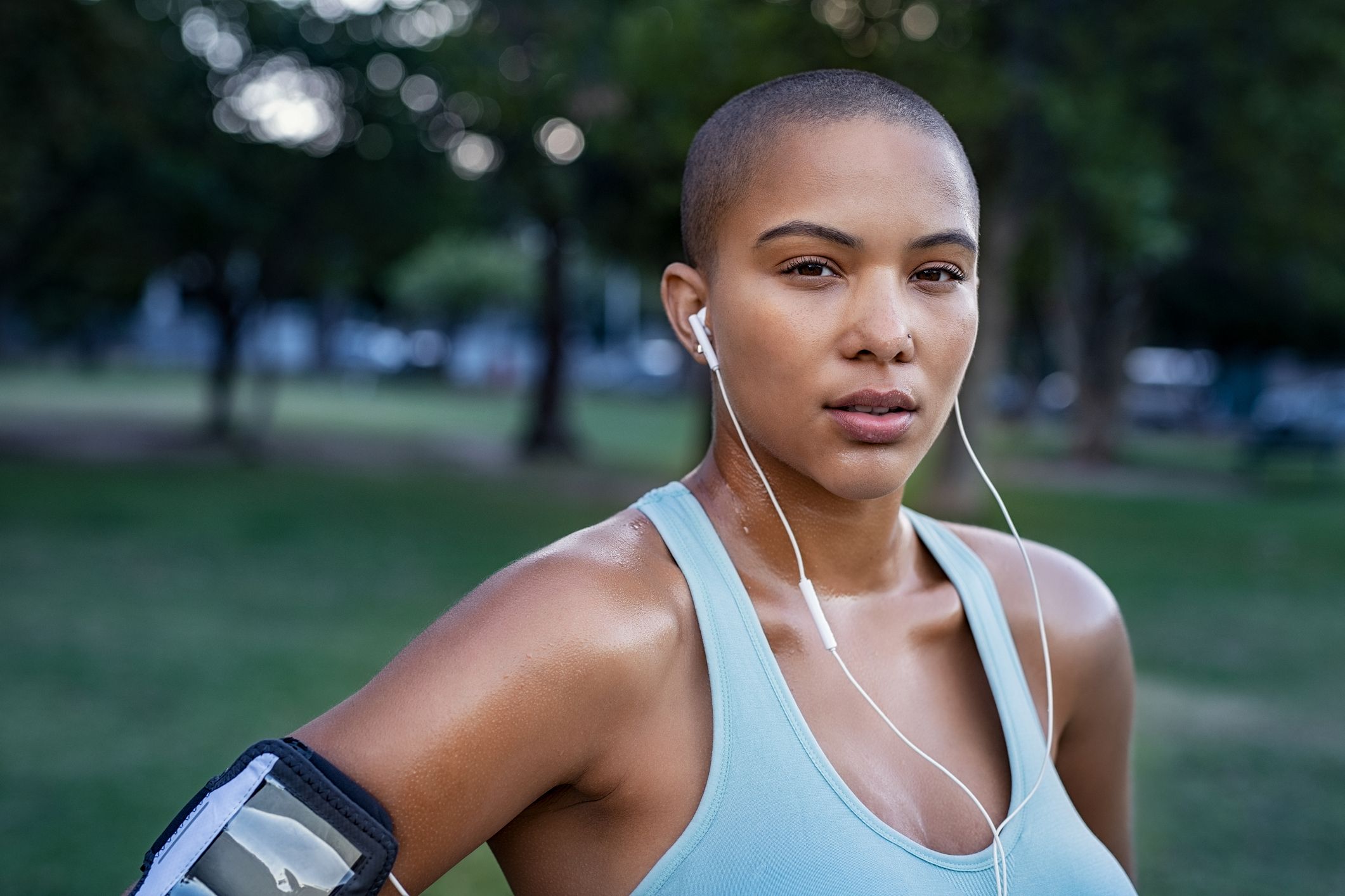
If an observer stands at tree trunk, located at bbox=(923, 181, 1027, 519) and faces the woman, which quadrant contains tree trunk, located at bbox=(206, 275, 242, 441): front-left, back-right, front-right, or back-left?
back-right

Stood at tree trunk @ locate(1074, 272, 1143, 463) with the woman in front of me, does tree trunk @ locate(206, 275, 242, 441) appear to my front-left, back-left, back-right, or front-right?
front-right

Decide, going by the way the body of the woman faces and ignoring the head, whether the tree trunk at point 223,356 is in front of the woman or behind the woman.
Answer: behind

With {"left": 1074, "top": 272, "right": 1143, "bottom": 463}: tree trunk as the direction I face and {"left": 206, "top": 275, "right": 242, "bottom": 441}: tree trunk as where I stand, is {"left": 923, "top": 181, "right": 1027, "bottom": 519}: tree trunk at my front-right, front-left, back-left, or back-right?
front-right

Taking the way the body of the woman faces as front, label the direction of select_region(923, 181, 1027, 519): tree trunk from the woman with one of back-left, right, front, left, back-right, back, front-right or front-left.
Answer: back-left

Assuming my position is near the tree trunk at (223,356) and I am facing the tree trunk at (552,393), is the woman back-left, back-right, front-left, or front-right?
front-right

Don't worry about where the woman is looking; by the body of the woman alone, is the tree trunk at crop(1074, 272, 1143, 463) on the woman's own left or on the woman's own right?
on the woman's own left

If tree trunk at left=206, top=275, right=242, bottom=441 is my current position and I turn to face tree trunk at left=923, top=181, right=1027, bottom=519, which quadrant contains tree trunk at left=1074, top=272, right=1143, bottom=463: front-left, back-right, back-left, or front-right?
front-left

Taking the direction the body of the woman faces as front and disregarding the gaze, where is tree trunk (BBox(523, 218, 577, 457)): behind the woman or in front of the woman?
behind

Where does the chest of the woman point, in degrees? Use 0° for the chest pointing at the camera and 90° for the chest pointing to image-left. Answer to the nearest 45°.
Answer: approximately 315°

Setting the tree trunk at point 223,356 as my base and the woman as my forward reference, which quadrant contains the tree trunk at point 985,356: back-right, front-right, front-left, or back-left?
front-left

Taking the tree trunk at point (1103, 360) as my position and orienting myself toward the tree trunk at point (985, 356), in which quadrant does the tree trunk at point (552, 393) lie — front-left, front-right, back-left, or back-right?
front-right
